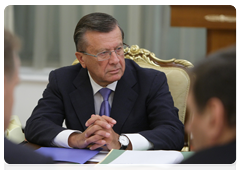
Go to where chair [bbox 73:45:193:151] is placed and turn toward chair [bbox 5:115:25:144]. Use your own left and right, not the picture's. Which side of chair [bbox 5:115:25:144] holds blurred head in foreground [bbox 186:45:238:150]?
left

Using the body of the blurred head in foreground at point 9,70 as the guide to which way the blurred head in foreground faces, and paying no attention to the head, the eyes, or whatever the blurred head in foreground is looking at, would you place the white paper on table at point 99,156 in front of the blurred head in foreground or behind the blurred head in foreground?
in front

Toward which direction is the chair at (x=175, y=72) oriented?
toward the camera

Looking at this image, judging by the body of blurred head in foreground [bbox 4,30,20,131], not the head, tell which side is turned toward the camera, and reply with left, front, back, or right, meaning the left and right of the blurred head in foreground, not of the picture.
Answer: back

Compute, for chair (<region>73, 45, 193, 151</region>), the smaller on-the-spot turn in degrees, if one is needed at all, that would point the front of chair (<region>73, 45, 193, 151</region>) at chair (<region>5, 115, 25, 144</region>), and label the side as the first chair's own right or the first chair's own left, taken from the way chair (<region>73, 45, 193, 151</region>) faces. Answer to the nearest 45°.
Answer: approximately 45° to the first chair's own right

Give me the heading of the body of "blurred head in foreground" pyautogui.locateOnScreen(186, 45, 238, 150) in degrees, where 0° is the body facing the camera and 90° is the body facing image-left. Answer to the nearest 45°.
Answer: approximately 135°

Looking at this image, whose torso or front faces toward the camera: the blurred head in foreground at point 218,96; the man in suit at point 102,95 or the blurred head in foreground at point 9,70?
the man in suit

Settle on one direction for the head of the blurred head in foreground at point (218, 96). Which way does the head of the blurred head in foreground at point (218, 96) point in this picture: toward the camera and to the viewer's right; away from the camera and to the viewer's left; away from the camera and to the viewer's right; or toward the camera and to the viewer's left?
away from the camera and to the viewer's left

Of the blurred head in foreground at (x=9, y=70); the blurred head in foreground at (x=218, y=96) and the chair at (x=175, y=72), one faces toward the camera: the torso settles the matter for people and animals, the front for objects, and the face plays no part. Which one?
the chair

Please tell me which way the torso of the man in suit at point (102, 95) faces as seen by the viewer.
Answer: toward the camera
